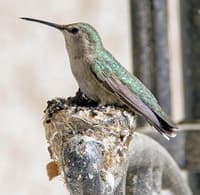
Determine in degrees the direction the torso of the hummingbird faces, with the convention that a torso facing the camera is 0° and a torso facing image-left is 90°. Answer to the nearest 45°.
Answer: approximately 90°
